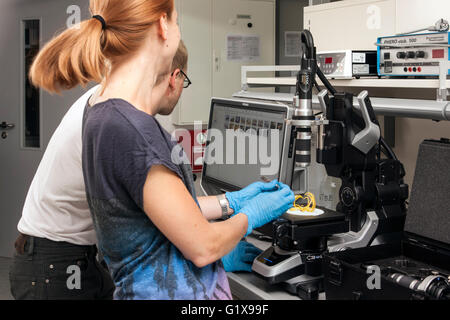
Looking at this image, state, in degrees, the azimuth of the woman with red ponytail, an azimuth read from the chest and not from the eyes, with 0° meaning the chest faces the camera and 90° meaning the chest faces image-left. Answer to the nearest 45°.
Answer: approximately 225°

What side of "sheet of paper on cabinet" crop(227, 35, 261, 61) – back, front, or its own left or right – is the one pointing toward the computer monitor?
front

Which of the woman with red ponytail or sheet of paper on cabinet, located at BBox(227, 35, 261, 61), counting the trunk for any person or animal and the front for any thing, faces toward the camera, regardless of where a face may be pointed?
the sheet of paper on cabinet

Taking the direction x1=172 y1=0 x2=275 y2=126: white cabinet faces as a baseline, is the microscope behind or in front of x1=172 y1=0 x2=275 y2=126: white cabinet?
in front

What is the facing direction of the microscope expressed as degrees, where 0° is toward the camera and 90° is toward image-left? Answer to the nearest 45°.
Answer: approximately 45°

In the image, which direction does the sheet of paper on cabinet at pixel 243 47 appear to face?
toward the camera

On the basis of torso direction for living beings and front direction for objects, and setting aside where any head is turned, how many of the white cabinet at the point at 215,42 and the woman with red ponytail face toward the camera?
1

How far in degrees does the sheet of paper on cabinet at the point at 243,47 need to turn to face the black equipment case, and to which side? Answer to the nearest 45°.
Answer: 0° — it already faces it

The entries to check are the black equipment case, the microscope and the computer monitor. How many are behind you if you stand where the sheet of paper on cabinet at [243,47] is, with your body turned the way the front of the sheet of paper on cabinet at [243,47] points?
0

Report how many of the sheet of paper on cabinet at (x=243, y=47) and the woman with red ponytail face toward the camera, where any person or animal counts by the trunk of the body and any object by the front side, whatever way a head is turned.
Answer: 1

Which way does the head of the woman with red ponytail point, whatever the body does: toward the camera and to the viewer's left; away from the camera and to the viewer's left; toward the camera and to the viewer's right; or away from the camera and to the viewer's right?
away from the camera and to the viewer's right

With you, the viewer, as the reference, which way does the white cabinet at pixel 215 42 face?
facing the viewer

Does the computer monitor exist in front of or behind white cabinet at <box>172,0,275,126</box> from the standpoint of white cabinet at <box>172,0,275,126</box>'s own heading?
in front

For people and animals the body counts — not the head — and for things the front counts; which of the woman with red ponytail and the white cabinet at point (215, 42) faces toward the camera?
the white cabinet
